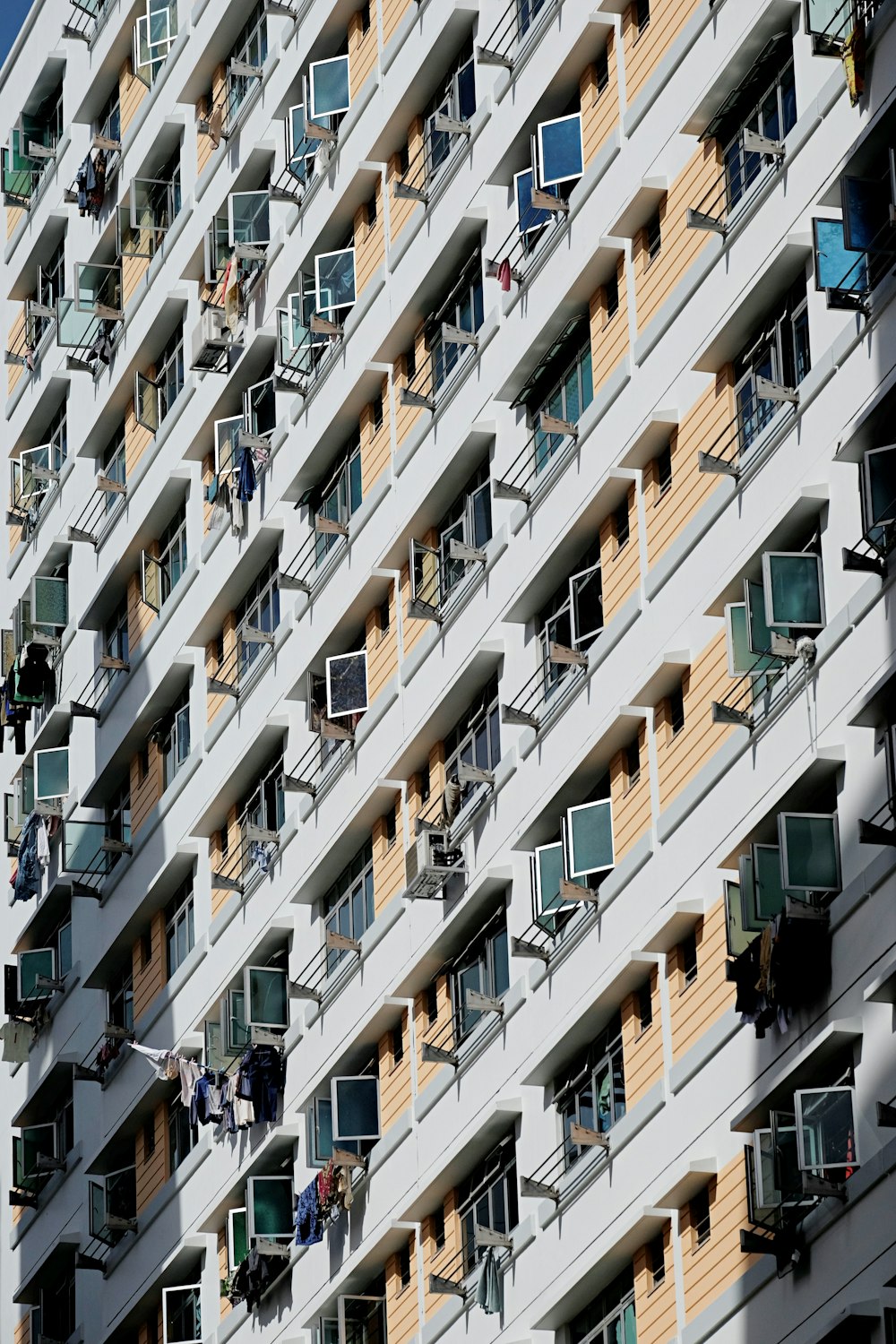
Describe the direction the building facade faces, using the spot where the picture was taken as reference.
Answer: facing the viewer and to the left of the viewer
